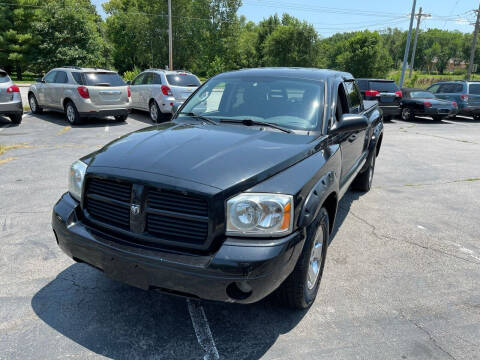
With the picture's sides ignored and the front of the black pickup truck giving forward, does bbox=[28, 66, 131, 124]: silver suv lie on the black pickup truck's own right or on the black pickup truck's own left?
on the black pickup truck's own right

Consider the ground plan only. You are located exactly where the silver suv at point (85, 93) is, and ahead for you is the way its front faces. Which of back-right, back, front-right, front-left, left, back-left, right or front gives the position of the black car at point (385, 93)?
back-right

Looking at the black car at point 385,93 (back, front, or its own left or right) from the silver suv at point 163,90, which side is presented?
left

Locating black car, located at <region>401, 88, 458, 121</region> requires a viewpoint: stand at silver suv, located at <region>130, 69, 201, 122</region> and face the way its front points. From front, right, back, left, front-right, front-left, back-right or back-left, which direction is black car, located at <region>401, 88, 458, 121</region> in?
back-right

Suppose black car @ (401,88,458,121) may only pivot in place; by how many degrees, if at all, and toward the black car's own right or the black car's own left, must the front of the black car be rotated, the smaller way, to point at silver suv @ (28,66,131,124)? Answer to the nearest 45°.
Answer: approximately 90° to the black car's own left

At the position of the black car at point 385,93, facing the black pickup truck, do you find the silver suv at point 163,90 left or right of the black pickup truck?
right

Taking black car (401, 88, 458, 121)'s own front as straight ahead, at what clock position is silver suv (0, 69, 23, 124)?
The silver suv is roughly at 9 o'clock from the black car.

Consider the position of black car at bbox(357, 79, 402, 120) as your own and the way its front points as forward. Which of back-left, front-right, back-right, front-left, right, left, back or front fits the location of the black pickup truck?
back-left

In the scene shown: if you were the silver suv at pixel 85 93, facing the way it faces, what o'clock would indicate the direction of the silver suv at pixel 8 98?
the silver suv at pixel 8 98 is roughly at 10 o'clock from the silver suv at pixel 85 93.

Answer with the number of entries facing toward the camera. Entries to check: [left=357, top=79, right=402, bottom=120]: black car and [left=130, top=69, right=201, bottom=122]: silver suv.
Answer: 0

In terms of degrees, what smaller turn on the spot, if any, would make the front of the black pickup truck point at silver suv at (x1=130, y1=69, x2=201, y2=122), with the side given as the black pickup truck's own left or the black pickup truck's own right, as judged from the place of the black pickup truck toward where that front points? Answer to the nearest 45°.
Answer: approximately 135° to the black pickup truck's own right
